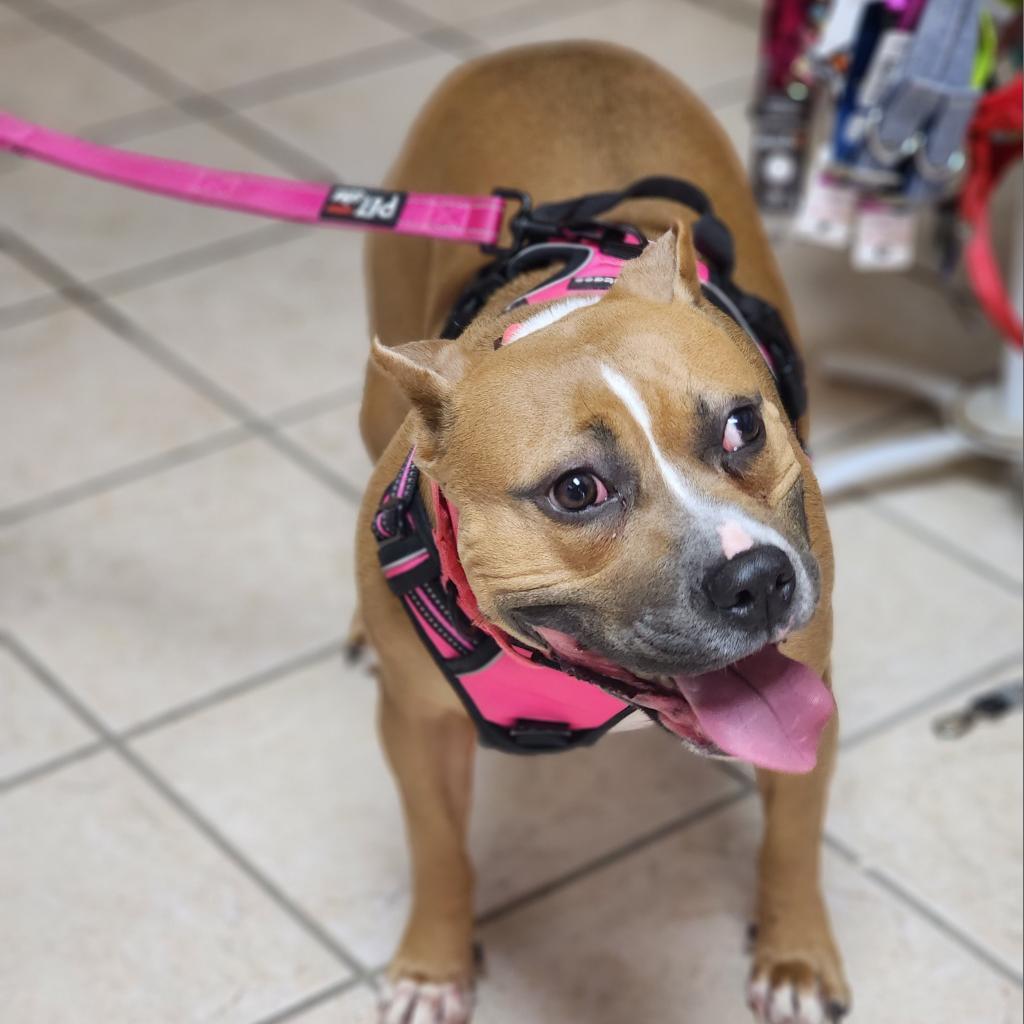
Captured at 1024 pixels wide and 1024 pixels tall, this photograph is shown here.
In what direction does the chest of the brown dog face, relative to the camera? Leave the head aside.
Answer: toward the camera

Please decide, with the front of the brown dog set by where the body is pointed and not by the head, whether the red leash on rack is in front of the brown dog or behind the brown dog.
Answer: behind

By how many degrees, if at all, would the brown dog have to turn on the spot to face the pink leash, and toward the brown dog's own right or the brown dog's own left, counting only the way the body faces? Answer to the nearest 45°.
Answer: approximately 135° to the brown dog's own right
